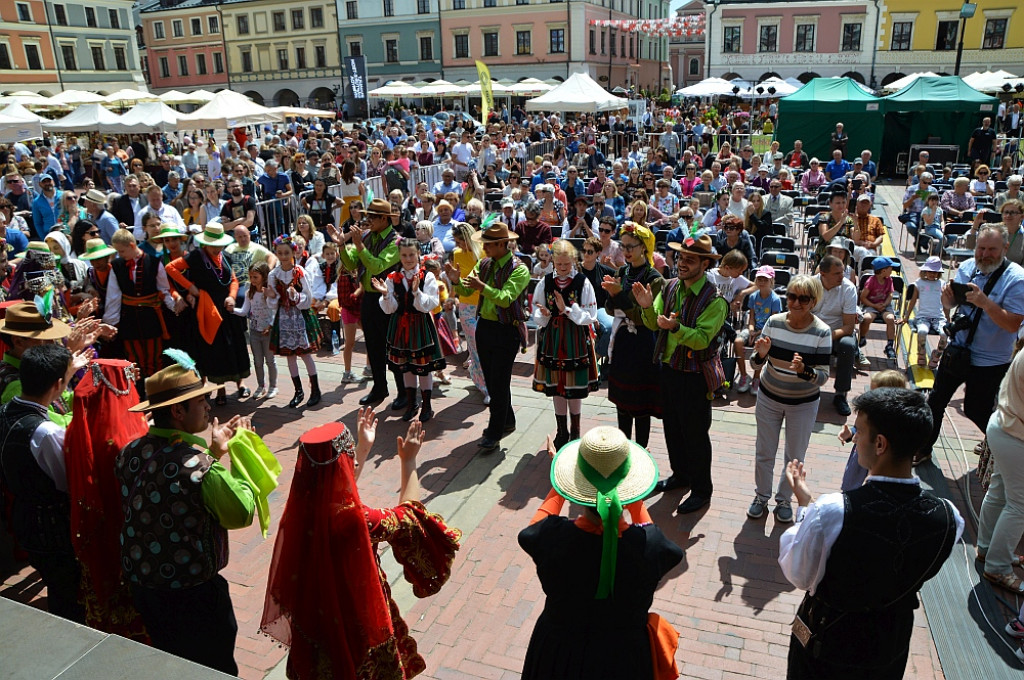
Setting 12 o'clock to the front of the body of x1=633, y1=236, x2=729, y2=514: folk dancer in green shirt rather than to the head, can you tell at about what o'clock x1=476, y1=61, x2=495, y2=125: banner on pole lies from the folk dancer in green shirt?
The banner on pole is roughly at 4 o'clock from the folk dancer in green shirt.

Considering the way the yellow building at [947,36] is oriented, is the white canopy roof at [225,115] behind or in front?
in front

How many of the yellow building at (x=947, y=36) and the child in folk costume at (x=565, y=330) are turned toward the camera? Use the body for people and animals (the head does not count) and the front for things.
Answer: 2

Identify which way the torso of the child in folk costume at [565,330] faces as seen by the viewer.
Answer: toward the camera

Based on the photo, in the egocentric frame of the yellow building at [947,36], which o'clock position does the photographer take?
The photographer is roughly at 12 o'clock from the yellow building.

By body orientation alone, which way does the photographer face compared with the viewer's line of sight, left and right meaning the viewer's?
facing the viewer and to the left of the viewer

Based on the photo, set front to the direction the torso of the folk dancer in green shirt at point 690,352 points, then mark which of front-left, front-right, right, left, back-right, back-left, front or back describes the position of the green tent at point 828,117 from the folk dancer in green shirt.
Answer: back-right

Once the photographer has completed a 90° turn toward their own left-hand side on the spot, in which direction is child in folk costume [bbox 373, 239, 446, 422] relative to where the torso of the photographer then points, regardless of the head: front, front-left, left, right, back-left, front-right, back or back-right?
back-right

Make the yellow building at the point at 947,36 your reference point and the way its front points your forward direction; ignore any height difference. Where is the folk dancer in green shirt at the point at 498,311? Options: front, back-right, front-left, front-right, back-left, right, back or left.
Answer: front
